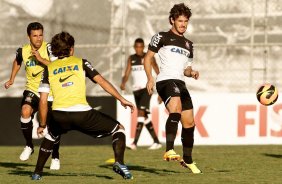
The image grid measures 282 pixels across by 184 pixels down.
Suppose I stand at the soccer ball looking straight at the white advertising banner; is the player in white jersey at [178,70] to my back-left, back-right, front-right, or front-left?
back-left

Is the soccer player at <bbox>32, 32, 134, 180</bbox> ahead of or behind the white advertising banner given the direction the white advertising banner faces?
ahead

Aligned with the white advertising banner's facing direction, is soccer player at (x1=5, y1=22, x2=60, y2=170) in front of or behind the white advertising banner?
in front

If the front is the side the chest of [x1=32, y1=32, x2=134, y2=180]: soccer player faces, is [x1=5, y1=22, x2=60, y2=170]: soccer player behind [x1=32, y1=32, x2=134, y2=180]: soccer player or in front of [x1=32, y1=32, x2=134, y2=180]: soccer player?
in front

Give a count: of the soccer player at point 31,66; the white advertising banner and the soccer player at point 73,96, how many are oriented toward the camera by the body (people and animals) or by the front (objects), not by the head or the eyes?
2

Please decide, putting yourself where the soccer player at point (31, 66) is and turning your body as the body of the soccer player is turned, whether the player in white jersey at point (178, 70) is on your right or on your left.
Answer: on your left

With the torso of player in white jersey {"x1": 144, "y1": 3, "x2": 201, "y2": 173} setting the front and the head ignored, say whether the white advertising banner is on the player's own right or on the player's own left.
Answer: on the player's own left

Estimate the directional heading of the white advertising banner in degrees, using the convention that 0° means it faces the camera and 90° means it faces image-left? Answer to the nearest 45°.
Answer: approximately 0°

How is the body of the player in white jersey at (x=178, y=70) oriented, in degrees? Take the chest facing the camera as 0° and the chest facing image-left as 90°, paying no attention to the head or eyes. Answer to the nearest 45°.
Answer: approximately 315°

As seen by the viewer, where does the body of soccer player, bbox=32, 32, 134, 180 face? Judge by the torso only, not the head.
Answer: away from the camera
